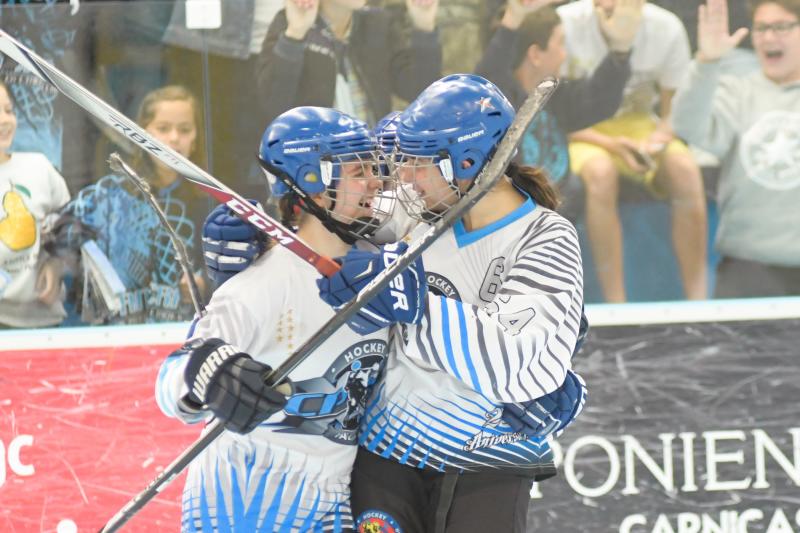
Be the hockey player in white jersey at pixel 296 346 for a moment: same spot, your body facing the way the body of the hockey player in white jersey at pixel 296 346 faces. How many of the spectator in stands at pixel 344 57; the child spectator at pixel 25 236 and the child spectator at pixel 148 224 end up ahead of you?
0

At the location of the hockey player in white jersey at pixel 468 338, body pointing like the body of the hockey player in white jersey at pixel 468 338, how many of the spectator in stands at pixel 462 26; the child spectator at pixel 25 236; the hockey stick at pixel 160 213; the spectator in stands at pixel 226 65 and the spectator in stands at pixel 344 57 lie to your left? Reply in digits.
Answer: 0

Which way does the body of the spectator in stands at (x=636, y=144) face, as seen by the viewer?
toward the camera

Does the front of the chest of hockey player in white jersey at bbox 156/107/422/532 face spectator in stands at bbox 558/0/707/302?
no

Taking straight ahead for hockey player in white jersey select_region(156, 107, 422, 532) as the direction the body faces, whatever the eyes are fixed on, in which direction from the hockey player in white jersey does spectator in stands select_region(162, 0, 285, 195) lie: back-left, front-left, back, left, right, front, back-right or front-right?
back-left

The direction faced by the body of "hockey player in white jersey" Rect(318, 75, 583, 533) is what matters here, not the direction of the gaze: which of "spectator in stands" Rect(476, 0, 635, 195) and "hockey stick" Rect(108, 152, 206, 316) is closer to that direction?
the hockey stick

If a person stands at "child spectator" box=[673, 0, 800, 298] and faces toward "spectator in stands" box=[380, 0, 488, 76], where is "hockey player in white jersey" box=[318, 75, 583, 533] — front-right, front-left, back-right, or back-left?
front-left

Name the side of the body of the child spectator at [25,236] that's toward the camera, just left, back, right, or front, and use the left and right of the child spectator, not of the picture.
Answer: front

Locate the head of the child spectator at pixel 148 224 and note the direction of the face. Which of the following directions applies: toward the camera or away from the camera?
toward the camera

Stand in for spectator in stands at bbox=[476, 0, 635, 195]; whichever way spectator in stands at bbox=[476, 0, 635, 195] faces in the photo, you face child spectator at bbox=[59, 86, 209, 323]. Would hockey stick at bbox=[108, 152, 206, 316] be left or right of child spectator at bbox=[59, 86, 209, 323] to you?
left

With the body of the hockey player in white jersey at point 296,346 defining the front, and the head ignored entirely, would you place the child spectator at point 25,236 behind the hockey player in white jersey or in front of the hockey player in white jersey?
behind

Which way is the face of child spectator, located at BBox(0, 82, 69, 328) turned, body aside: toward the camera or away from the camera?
toward the camera

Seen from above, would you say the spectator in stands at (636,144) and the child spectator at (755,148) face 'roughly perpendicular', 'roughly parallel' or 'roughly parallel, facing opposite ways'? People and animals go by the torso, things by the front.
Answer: roughly parallel

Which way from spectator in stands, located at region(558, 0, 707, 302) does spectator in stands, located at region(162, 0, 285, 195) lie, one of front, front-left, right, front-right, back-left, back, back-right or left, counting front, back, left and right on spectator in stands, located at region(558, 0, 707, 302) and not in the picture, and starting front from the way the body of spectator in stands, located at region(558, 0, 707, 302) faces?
right

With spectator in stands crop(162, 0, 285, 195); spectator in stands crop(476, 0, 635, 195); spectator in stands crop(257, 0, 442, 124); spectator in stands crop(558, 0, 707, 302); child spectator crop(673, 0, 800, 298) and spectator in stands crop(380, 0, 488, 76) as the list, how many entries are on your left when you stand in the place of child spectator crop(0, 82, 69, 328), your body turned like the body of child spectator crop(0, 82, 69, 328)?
6

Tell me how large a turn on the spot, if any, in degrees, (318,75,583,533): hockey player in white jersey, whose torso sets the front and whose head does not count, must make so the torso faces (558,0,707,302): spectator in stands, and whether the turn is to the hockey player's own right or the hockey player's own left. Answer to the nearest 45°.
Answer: approximately 135° to the hockey player's own right

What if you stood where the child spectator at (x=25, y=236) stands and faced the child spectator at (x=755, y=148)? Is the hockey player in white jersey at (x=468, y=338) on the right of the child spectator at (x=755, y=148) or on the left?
right

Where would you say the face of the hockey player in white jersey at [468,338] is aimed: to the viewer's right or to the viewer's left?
to the viewer's left

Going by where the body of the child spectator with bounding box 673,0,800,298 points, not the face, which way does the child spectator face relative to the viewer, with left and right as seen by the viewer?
facing the viewer

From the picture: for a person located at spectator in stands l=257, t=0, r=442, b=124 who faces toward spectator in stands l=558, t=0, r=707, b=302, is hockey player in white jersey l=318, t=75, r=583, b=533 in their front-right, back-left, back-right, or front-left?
front-right
